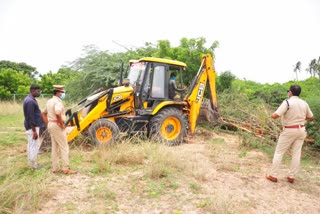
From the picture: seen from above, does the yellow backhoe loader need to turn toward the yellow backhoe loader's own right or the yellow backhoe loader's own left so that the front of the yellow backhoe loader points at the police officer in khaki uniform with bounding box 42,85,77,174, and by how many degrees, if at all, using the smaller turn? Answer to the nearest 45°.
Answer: approximately 45° to the yellow backhoe loader's own left

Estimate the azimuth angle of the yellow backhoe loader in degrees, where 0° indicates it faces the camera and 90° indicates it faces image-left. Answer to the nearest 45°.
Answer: approximately 90°

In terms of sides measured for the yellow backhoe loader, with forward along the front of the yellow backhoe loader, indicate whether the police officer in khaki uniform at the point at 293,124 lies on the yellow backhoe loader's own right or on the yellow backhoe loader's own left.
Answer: on the yellow backhoe loader's own left
